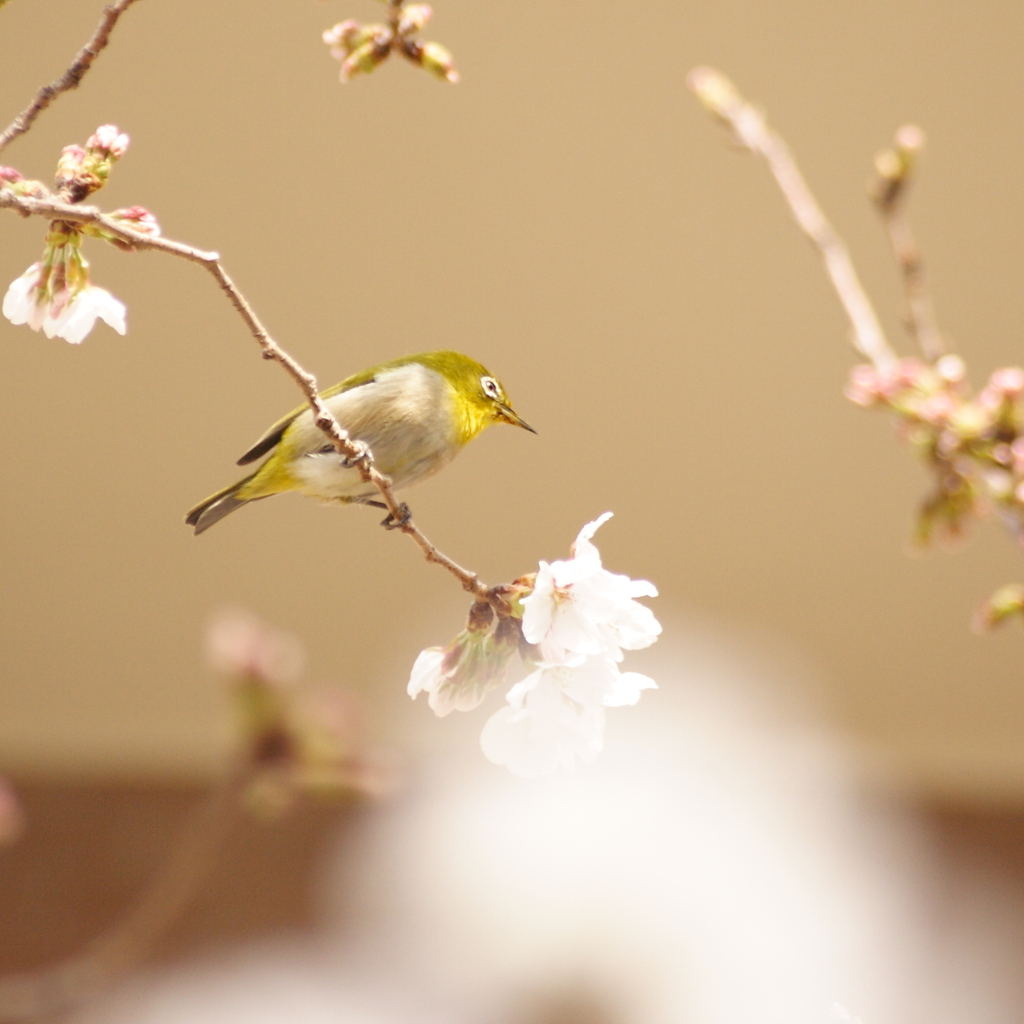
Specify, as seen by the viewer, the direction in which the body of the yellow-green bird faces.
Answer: to the viewer's right
